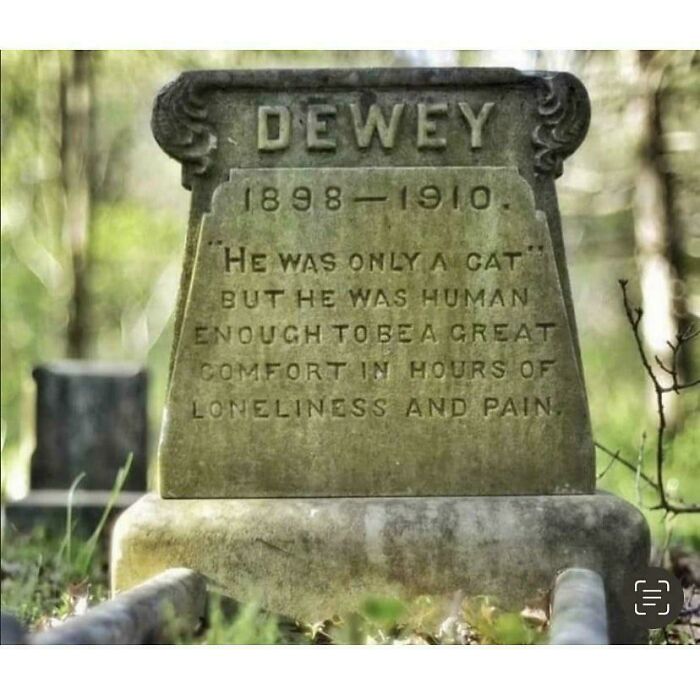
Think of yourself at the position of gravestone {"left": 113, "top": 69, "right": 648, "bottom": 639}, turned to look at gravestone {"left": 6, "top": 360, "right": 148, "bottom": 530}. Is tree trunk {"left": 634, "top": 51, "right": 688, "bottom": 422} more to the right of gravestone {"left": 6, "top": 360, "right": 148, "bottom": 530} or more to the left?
right

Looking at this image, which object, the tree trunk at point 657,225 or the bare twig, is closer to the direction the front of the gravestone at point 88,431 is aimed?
the bare twig

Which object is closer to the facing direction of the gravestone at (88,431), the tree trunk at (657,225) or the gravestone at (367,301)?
the gravestone

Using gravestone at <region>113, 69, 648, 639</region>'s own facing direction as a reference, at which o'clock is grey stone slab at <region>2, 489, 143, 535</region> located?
The grey stone slab is roughly at 5 o'clock from the gravestone.

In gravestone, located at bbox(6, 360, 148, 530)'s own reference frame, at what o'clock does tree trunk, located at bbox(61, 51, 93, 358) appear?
The tree trunk is roughly at 6 o'clock from the gravestone.

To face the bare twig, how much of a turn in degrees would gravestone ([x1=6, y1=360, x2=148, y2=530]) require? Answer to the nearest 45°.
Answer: approximately 45° to its left

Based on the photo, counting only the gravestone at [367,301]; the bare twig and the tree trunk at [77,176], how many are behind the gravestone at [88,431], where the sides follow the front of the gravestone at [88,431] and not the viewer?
1

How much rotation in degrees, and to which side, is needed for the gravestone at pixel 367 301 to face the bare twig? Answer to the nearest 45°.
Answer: approximately 135° to its left

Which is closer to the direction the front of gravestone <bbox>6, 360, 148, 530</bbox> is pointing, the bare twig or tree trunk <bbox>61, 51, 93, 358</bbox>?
the bare twig

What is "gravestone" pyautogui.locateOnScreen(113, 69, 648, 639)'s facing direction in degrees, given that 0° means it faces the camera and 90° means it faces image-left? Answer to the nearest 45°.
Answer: approximately 0°

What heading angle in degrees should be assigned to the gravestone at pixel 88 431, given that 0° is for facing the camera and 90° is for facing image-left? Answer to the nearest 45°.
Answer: approximately 0°

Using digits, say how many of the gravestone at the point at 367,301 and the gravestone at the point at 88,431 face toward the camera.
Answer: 2
